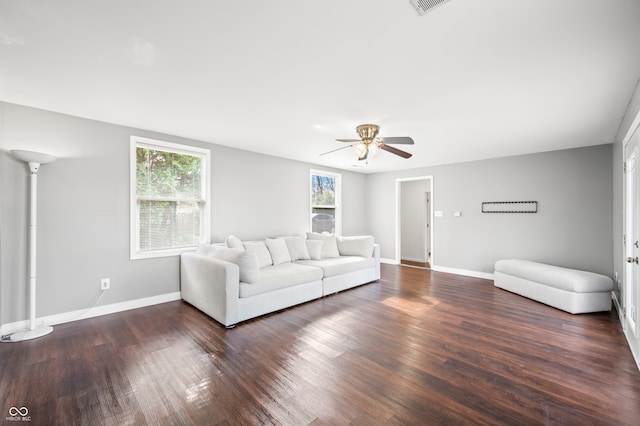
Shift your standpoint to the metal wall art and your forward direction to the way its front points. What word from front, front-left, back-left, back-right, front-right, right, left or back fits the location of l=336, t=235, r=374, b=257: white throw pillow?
front-right

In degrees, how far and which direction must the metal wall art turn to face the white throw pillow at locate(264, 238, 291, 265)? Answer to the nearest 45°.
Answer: approximately 45° to its right

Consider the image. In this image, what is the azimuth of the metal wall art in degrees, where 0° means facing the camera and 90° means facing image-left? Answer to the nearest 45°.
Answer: approximately 0°

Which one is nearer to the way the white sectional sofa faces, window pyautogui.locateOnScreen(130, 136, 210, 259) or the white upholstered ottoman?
the white upholstered ottoman

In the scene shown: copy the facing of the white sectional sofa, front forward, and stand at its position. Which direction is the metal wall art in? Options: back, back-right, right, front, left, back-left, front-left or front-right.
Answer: front-left

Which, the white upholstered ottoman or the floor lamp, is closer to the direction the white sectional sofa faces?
the white upholstered ottoman

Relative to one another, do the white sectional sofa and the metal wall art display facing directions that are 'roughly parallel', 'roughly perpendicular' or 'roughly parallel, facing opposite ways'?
roughly perpendicular

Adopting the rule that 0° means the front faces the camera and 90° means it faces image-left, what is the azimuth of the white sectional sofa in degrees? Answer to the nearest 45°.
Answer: approximately 315°
